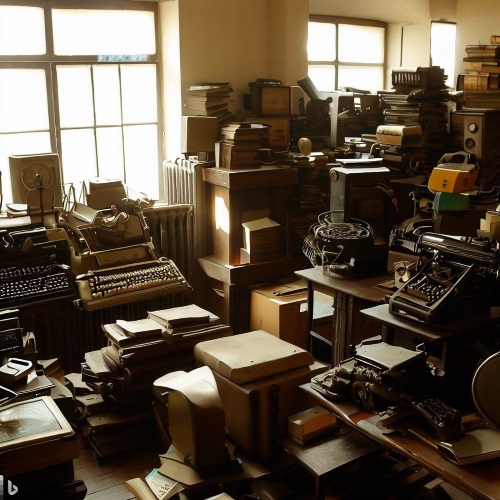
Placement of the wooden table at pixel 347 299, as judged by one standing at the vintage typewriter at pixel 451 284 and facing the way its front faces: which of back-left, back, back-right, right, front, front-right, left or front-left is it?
right

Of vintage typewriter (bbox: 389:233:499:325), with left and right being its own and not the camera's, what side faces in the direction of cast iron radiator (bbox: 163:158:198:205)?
right

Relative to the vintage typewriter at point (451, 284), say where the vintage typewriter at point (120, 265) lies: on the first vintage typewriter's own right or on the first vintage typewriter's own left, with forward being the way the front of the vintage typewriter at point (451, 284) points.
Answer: on the first vintage typewriter's own right

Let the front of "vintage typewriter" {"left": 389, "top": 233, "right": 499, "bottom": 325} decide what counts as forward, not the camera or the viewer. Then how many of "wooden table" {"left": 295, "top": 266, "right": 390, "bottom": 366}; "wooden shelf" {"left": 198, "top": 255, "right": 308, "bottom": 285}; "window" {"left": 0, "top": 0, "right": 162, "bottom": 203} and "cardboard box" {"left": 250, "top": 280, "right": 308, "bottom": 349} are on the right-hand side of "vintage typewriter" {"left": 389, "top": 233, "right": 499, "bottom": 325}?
4

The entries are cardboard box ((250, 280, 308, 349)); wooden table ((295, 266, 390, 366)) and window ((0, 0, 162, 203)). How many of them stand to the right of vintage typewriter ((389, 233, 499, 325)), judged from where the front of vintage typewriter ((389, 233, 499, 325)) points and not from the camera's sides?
3

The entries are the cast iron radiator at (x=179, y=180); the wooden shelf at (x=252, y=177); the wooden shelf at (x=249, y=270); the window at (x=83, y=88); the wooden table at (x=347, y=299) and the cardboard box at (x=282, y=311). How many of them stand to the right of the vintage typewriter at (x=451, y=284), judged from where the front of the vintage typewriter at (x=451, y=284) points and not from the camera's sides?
6

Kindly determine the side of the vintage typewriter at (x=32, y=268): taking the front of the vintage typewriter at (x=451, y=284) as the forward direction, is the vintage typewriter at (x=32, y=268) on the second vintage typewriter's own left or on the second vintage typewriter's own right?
on the second vintage typewriter's own right

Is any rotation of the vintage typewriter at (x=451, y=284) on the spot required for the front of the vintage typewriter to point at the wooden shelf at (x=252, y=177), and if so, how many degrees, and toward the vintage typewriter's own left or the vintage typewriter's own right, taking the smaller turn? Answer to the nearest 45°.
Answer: approximately 90° to the vintage typewriter's own right

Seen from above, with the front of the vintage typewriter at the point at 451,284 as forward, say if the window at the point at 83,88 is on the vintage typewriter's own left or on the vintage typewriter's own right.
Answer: on the vintage typewriter's own right

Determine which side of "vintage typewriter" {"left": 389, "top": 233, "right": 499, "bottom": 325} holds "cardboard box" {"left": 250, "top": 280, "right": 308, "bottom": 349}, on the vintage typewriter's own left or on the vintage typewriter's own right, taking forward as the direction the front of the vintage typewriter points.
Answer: on the vintage typewriter's own right
